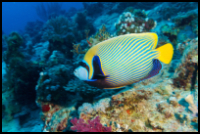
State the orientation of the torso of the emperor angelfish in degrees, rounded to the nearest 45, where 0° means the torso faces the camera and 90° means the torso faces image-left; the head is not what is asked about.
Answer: approximately 90°
